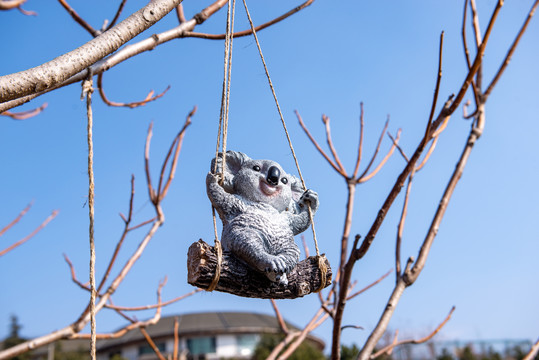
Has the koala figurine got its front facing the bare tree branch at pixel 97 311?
no

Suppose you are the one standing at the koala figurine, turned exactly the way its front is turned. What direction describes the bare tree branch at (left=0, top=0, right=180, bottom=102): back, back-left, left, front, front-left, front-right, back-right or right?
right

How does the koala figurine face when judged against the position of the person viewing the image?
facing the viewer and to the right of the viewer
